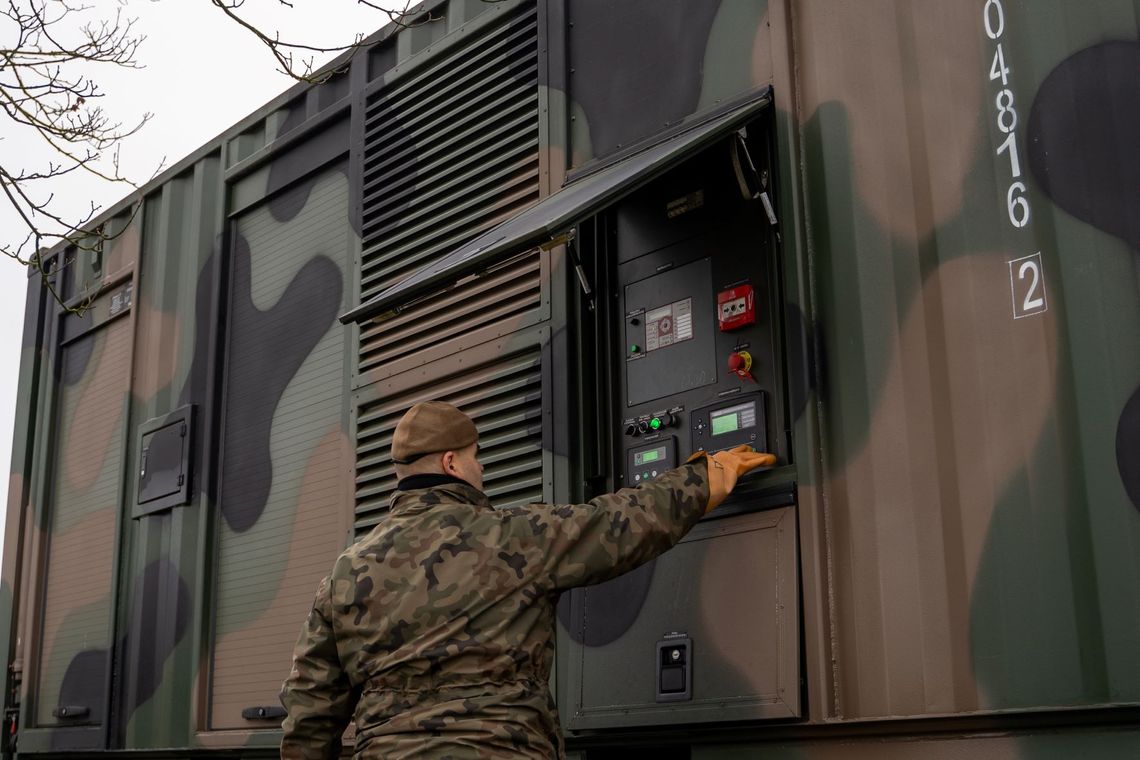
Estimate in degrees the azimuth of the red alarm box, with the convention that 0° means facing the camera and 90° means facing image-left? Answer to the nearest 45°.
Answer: approximately 45°

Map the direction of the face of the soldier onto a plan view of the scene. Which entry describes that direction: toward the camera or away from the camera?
away from the camera
